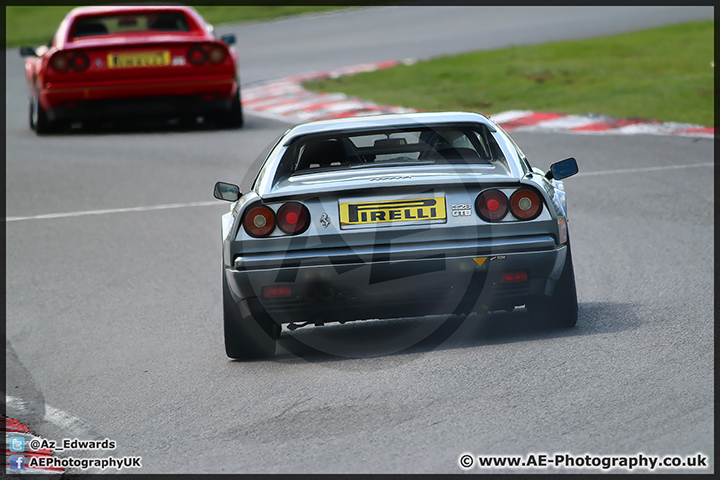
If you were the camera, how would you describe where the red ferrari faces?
facing away from the viewer

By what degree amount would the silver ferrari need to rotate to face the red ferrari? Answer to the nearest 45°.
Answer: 0° — it already faces it

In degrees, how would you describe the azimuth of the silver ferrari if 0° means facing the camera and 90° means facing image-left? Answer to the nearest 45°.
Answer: approximately 180°

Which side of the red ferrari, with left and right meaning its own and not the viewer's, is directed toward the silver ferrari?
back

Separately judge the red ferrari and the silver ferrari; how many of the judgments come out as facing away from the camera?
2
